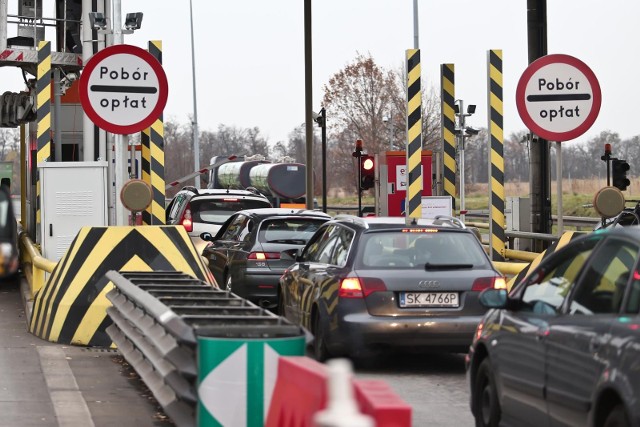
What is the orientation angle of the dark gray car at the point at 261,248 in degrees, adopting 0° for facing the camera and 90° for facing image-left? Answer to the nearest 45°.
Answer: approximately 135°

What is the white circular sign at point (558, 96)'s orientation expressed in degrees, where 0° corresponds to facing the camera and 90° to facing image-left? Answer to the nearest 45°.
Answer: approximately 0°

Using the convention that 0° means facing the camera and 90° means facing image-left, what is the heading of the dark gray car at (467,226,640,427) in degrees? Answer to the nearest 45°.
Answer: approximately 135°

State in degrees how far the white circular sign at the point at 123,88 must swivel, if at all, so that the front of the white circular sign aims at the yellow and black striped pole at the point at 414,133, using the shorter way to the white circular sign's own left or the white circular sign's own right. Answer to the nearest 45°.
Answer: approximately 135° to the white circular sign's own left

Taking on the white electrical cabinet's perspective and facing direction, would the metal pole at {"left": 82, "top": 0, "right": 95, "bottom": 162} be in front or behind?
behind

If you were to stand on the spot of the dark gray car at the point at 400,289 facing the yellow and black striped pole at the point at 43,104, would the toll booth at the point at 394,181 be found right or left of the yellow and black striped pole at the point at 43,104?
right

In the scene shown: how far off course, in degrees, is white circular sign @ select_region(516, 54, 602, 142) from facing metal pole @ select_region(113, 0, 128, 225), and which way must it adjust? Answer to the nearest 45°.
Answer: approximately 90° to its right

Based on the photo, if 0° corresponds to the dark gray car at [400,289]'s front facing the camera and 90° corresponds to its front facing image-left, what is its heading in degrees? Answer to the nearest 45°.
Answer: approximately 135°

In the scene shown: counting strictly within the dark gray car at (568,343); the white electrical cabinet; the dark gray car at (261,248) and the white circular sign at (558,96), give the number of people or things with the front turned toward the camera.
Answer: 2

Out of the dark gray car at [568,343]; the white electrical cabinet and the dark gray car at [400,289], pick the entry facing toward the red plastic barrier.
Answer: the white electrical cabinet
